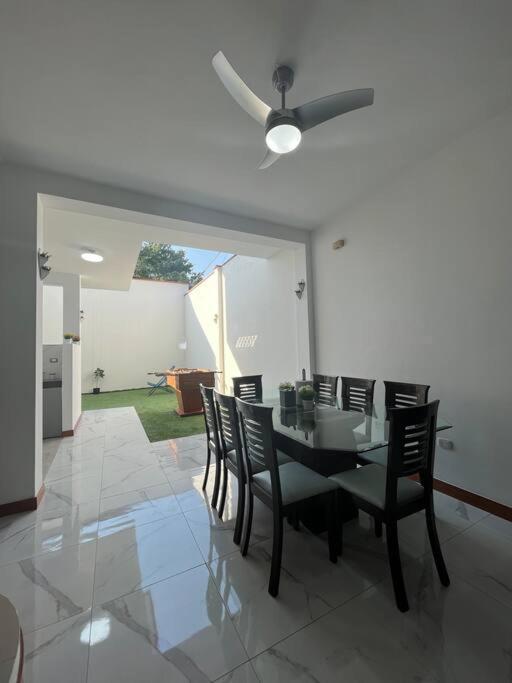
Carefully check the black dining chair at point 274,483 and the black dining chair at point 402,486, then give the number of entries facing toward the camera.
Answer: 0

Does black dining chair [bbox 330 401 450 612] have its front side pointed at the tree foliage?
yes

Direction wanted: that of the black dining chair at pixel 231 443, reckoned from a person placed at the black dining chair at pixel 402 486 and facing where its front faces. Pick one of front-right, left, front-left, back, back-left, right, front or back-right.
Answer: front-left

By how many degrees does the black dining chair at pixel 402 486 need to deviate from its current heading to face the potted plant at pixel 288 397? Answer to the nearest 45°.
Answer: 0° — it already faces it

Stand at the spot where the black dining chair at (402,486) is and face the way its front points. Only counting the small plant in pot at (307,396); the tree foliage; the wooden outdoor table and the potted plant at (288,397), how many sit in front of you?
4

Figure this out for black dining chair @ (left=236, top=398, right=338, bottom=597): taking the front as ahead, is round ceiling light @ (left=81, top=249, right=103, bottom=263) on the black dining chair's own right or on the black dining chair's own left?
on the black dining chair's own left

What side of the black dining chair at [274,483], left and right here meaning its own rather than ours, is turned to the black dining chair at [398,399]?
front

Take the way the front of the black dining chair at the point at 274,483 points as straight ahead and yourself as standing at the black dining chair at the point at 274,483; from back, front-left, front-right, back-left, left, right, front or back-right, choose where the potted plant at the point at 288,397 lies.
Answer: front-left

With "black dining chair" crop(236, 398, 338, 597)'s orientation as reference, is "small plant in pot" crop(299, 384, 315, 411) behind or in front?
in front

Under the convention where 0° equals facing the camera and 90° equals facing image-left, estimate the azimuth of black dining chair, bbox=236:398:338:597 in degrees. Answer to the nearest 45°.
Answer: approximately 225°

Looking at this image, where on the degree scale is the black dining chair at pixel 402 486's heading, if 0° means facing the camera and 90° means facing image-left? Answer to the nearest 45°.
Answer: approximately 135°
